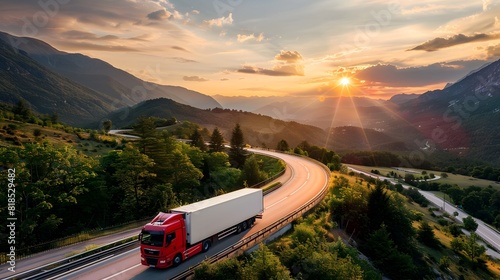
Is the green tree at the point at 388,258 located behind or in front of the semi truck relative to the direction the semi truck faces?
behind

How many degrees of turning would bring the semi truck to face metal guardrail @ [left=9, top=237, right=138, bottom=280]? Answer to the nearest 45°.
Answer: approximately 45° to its right

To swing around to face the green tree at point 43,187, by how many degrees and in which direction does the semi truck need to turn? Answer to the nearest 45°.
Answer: approximately 90° to its right

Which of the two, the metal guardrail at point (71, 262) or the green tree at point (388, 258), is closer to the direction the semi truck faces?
the metal guardrail

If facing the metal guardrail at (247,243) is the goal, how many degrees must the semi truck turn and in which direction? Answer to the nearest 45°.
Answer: approximately 135° to its left

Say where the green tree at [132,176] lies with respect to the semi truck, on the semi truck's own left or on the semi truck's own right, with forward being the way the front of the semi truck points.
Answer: on the semi truck's own right

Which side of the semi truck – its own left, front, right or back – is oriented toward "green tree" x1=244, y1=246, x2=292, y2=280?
left

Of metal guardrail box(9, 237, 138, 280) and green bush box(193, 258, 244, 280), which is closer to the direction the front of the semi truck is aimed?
the metal guardrail

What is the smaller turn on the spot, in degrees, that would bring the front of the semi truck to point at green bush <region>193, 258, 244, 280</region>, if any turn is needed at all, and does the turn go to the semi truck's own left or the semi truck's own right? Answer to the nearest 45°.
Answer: approximately 90° to the semi truck's own left

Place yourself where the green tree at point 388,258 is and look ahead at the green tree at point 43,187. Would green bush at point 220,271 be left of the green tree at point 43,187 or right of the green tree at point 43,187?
left

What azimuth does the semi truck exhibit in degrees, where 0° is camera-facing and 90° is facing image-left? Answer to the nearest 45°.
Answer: approximately 45°

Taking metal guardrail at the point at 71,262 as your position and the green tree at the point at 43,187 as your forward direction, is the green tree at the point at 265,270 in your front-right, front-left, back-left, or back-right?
back-right
